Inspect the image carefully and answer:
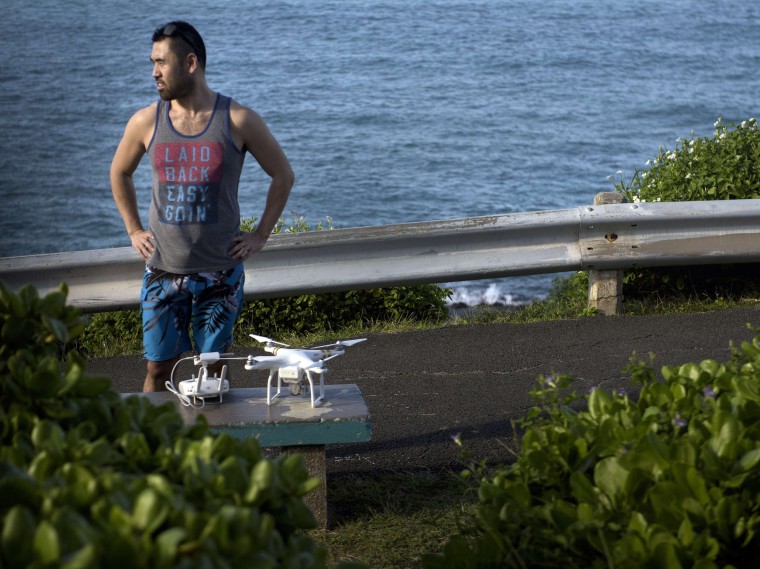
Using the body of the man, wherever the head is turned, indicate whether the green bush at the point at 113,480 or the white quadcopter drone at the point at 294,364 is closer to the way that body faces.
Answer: the green bush

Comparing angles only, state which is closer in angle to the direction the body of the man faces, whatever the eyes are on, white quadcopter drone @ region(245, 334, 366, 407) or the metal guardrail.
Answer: the white quadcopter drone

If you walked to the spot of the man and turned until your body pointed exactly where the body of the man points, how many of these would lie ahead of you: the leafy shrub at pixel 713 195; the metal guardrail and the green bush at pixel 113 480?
1

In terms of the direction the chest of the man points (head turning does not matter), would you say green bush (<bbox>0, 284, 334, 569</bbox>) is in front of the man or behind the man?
in front

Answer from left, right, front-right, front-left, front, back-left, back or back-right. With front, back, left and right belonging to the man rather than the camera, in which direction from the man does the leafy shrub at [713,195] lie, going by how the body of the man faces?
back-left

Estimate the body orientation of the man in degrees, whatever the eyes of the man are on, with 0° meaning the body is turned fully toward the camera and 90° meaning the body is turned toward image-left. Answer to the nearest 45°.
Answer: approximately 0°

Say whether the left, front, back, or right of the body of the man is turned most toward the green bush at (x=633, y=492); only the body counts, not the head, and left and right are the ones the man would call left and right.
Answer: front
